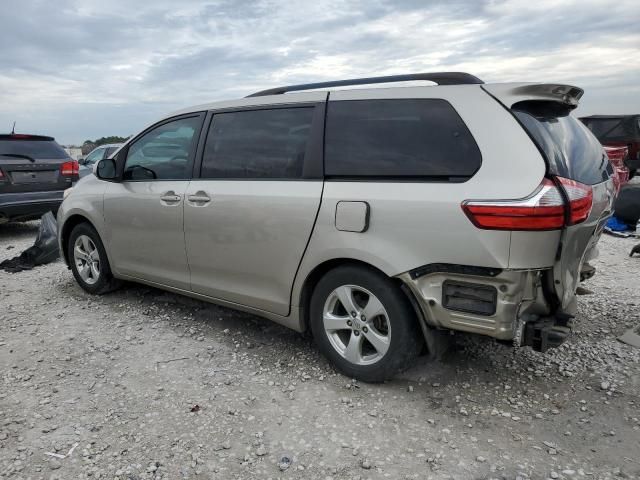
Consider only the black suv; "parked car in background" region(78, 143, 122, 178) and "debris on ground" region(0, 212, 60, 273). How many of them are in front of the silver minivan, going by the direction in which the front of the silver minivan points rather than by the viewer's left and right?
3

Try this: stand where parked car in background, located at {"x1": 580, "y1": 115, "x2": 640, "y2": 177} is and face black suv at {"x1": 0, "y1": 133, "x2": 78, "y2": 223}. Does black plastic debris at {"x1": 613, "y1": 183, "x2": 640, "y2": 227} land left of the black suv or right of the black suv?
left

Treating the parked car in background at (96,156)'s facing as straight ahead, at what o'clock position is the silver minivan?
The silver minivan is roughly at 10 o'clock from the parked car in background.

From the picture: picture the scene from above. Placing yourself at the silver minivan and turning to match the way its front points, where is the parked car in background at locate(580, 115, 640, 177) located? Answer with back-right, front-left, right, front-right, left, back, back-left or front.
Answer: right

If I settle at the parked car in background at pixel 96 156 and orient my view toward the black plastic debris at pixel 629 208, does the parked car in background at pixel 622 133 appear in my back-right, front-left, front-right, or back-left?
front-left

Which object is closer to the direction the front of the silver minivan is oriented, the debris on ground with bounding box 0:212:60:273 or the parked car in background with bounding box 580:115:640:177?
the debris on ground

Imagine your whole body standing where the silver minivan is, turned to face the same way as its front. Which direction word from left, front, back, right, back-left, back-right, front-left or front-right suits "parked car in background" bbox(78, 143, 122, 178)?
front

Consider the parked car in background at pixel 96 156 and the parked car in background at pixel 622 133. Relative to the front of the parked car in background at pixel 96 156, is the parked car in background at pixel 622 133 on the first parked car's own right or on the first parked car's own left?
on the first parked car's own left

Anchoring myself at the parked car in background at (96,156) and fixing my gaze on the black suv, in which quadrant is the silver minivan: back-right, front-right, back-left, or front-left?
front-left

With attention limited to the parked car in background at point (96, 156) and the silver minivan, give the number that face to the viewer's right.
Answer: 0

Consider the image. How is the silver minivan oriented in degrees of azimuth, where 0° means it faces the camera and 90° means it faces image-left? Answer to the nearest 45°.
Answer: approximately 135°

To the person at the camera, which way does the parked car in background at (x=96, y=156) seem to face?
facing the viewer and to the left of the viewer

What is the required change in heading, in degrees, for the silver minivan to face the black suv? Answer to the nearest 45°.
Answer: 0° — it already faces it
